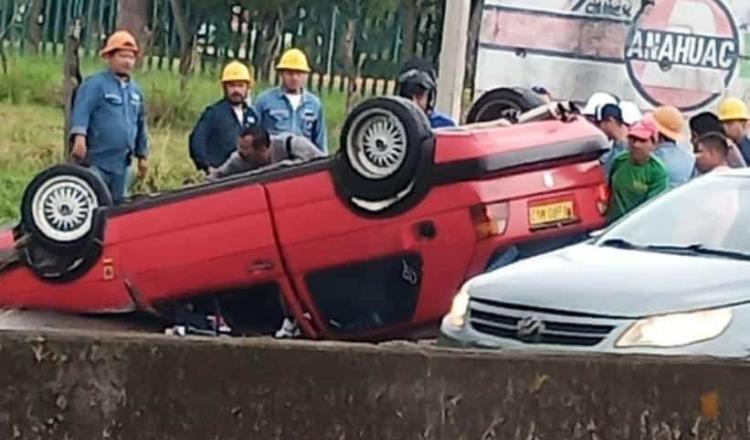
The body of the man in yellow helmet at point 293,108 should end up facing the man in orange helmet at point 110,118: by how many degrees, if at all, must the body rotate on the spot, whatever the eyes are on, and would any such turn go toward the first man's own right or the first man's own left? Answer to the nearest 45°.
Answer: approximately 90° to the first man's own right

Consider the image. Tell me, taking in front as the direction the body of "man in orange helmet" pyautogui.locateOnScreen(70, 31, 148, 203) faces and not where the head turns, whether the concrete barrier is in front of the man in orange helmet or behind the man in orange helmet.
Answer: in front

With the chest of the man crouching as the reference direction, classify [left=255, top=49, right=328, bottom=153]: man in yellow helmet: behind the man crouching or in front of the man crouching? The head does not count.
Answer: behind

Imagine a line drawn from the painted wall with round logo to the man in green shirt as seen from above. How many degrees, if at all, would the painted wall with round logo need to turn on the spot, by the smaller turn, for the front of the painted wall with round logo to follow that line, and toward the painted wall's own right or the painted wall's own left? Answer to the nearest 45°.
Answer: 0° — it already faces them

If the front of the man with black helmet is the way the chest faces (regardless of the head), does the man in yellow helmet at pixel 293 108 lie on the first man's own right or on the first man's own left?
on the first man's own right
